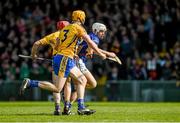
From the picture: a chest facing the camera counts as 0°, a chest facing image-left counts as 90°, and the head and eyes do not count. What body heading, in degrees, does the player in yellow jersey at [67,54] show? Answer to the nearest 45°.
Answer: approximately 225°
